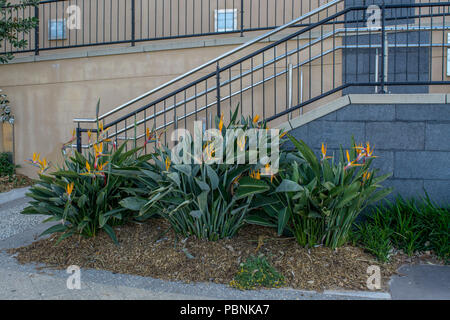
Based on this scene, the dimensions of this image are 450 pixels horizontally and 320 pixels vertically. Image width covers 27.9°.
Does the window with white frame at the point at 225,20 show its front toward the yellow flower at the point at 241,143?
yes

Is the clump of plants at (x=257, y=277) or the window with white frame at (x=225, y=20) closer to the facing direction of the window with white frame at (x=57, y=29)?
the clump of plants

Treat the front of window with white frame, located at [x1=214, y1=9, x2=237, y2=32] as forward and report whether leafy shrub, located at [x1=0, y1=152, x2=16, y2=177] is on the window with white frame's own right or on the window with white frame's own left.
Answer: on the window with white frame's own right

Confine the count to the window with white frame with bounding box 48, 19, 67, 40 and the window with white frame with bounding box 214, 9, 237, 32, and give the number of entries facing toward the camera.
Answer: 2

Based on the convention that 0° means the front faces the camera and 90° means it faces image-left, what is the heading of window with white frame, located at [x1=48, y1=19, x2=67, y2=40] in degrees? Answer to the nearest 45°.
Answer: approximately 0°

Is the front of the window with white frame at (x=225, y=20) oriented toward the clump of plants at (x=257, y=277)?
yes

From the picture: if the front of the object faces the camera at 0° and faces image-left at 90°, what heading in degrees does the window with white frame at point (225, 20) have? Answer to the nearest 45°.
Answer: approximately 0°
